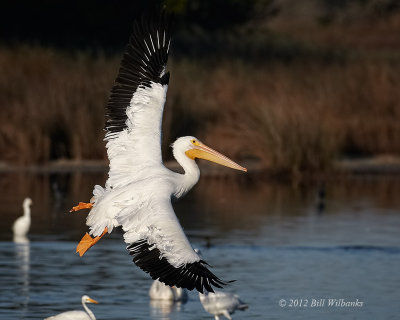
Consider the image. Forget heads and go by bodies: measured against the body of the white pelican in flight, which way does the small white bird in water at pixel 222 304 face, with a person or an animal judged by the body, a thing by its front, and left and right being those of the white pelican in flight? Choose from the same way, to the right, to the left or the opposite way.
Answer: the opposite way

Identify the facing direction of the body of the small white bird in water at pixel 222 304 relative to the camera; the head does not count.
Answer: to the viewer's left

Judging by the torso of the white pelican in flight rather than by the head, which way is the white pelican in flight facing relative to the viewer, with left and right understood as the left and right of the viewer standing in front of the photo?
facing to the right of the viewer
